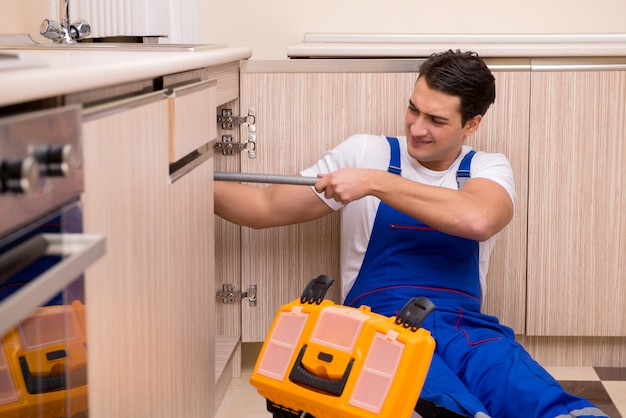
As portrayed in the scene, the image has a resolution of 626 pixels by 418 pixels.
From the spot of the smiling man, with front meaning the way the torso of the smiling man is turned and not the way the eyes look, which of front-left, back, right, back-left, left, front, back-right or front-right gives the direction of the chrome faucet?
right

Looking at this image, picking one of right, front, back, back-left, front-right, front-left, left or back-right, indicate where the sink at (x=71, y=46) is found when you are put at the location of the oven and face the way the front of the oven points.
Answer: back-left

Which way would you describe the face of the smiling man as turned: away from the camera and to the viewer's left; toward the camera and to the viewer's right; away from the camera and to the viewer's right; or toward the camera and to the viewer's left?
toward the camera and to the viewer's left

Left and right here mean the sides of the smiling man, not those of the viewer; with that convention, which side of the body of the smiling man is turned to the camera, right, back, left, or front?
front

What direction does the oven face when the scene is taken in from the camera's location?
facing the viewer and to the right of the viewer

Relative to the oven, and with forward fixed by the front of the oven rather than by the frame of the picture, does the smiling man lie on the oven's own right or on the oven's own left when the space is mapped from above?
on the oven's own left
